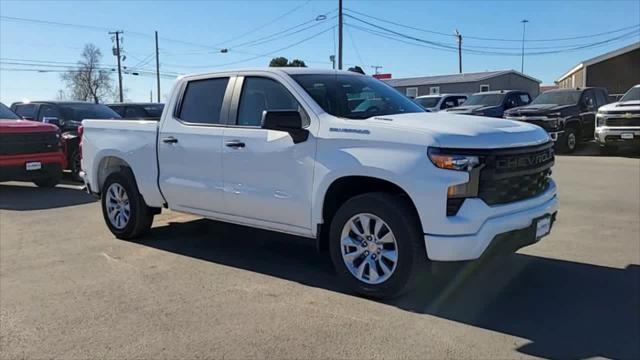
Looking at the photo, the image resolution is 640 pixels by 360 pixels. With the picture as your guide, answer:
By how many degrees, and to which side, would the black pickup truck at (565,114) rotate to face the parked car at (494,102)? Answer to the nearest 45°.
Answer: approximately 90° to its right

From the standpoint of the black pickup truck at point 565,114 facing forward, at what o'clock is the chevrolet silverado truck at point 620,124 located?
The chevrolet silverado truck is roughly at 9 o'clock from the black pickup truck.

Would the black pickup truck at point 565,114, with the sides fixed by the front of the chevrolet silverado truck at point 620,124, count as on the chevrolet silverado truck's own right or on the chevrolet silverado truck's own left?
on the chevrolet silverado truck's own right

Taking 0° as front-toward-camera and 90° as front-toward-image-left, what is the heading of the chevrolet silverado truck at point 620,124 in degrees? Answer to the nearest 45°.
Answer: approximately 45°

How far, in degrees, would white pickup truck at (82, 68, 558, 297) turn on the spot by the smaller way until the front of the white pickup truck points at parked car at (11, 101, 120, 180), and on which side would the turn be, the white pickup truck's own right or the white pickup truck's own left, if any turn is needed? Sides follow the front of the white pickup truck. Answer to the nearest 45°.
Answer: approximately 180°

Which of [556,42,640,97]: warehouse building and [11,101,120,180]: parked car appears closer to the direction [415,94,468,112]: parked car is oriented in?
the parked car

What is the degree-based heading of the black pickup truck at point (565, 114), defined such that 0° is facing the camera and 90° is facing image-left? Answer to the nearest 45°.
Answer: approximately 45°

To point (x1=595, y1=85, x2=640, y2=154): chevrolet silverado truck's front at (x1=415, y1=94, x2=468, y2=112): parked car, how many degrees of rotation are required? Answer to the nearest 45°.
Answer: approximately 90° to its right

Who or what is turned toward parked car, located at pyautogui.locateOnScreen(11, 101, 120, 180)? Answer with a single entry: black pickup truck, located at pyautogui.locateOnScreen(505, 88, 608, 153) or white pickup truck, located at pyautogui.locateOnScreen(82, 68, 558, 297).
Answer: the black pickup truck

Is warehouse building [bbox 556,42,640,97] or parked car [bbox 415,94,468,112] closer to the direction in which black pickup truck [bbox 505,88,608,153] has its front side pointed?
the parked car

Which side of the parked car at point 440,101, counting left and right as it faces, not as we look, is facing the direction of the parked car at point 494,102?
left

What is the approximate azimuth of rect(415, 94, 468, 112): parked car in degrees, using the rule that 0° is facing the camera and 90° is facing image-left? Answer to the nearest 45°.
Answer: approximately 45°

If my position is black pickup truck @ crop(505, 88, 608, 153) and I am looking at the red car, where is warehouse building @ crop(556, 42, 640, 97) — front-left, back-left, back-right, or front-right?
back-right

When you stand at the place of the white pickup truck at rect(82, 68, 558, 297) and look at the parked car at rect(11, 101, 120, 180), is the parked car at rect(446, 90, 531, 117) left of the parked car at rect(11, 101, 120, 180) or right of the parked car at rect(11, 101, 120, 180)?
right
